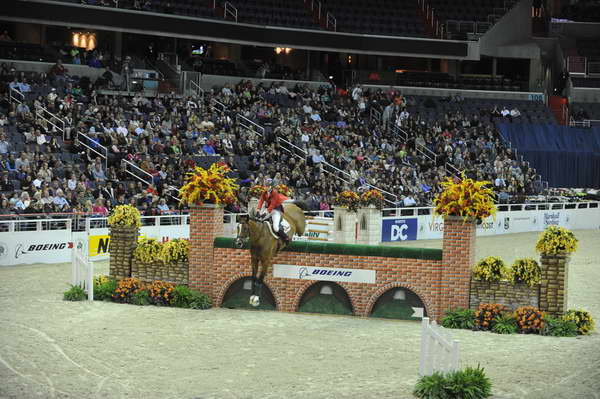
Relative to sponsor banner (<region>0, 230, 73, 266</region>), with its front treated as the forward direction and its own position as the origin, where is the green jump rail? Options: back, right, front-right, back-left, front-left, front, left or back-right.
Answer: front-left

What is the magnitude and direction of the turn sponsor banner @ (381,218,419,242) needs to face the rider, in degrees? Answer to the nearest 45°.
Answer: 0° — it already faces them

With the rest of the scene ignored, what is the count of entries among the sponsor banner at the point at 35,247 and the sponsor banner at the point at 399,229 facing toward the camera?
2

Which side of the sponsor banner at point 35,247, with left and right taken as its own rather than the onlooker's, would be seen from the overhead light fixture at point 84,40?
back

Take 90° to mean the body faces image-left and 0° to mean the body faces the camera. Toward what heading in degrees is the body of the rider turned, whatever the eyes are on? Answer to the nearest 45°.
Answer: approximately 45°

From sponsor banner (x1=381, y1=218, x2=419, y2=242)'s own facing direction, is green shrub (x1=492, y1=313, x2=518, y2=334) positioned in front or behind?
in front

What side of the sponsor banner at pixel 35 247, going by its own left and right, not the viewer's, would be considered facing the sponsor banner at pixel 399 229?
left

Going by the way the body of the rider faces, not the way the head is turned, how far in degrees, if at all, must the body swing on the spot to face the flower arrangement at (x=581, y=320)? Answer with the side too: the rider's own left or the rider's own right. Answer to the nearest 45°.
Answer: approximately 135° to the rider's own left

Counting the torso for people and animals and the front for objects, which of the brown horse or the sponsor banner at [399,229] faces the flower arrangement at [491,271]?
the sponsor banner
